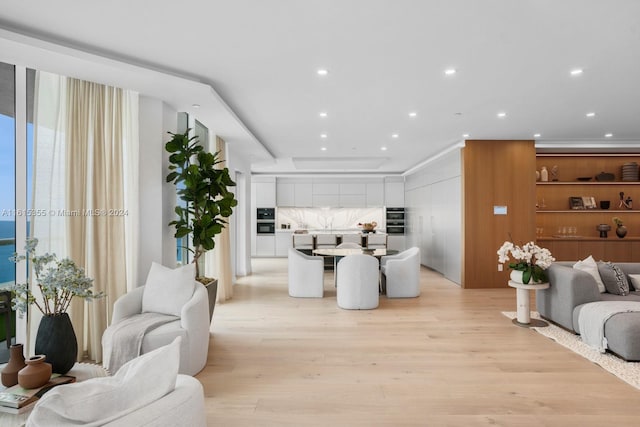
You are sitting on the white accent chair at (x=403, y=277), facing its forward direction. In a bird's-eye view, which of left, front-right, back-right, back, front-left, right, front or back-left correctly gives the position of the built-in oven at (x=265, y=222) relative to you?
front-right

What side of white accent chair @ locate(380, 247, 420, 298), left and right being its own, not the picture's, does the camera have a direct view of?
left

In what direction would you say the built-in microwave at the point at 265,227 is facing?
toward the camera

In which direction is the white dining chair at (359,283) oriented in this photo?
away from the camera

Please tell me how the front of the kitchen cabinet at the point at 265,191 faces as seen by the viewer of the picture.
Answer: facing the viewer

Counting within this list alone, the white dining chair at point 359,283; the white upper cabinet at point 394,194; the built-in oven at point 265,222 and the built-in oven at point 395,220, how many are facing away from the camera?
1

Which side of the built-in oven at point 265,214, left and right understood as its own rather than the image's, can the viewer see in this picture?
front

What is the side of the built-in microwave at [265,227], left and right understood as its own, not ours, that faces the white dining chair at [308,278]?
front

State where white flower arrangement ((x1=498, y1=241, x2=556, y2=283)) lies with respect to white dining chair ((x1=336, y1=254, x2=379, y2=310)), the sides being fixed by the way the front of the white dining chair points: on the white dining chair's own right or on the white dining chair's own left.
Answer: on the white dining chair's own right

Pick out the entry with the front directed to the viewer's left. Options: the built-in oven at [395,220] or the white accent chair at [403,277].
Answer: the white accent chair

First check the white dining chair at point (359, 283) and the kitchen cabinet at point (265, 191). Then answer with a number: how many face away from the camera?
1

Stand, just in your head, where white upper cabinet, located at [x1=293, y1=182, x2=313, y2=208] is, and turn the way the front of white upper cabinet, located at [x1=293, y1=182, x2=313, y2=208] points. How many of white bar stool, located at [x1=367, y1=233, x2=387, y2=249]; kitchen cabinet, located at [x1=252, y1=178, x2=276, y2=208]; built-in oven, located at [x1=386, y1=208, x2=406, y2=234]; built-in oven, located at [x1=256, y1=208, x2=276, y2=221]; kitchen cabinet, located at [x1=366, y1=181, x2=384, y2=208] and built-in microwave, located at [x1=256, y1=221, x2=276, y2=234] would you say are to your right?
3

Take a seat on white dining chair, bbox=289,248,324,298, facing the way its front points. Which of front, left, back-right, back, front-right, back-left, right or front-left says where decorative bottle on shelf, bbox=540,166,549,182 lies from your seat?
front

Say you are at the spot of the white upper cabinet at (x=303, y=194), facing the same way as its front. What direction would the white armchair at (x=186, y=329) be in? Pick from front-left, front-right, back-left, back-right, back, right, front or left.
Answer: front

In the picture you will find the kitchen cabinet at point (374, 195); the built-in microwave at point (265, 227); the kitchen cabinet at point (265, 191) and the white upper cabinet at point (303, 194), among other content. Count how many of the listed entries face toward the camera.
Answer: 4
